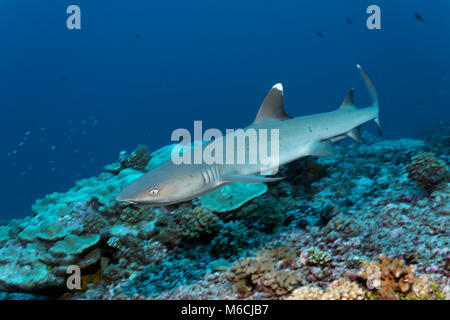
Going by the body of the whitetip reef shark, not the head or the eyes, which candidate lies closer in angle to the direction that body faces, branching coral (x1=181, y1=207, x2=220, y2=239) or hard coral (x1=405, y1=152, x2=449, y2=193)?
the branching coral

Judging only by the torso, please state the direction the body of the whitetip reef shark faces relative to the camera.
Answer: to the viewer's left
